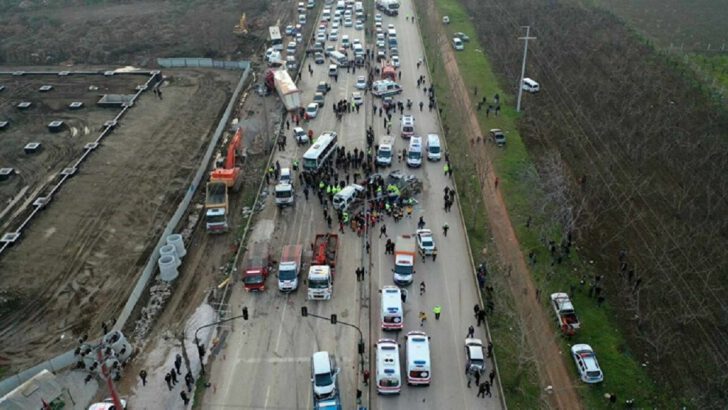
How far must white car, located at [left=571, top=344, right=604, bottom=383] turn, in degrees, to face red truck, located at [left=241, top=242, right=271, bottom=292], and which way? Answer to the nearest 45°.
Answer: approximately 45° to its left

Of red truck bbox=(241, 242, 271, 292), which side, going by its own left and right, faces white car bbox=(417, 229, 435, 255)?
left

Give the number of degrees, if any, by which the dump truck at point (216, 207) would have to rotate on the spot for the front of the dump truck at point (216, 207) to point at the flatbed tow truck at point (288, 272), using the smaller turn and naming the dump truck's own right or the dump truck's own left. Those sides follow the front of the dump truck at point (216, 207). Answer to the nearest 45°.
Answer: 0° — it already faces it

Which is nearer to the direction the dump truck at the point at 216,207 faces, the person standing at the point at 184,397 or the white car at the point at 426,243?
the person standing

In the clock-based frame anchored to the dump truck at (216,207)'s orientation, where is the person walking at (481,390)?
The person walking is roughly at 11 o'clock from the dump truck.

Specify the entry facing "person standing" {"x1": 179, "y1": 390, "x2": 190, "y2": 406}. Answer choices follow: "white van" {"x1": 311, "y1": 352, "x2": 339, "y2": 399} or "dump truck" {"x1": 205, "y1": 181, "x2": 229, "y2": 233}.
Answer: the dump truck

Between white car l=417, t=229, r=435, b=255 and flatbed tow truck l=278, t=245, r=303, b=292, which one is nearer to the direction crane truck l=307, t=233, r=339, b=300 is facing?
the flatbed tow truck

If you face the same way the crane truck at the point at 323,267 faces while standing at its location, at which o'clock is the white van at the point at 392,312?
The white van is roughly at 11 o'clock from the crane truck.

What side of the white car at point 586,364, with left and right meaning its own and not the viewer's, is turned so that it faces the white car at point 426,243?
front

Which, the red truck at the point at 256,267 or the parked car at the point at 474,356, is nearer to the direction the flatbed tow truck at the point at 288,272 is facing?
the parked car

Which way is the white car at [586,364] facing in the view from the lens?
facing away from the viewer and to the left of the viewer
